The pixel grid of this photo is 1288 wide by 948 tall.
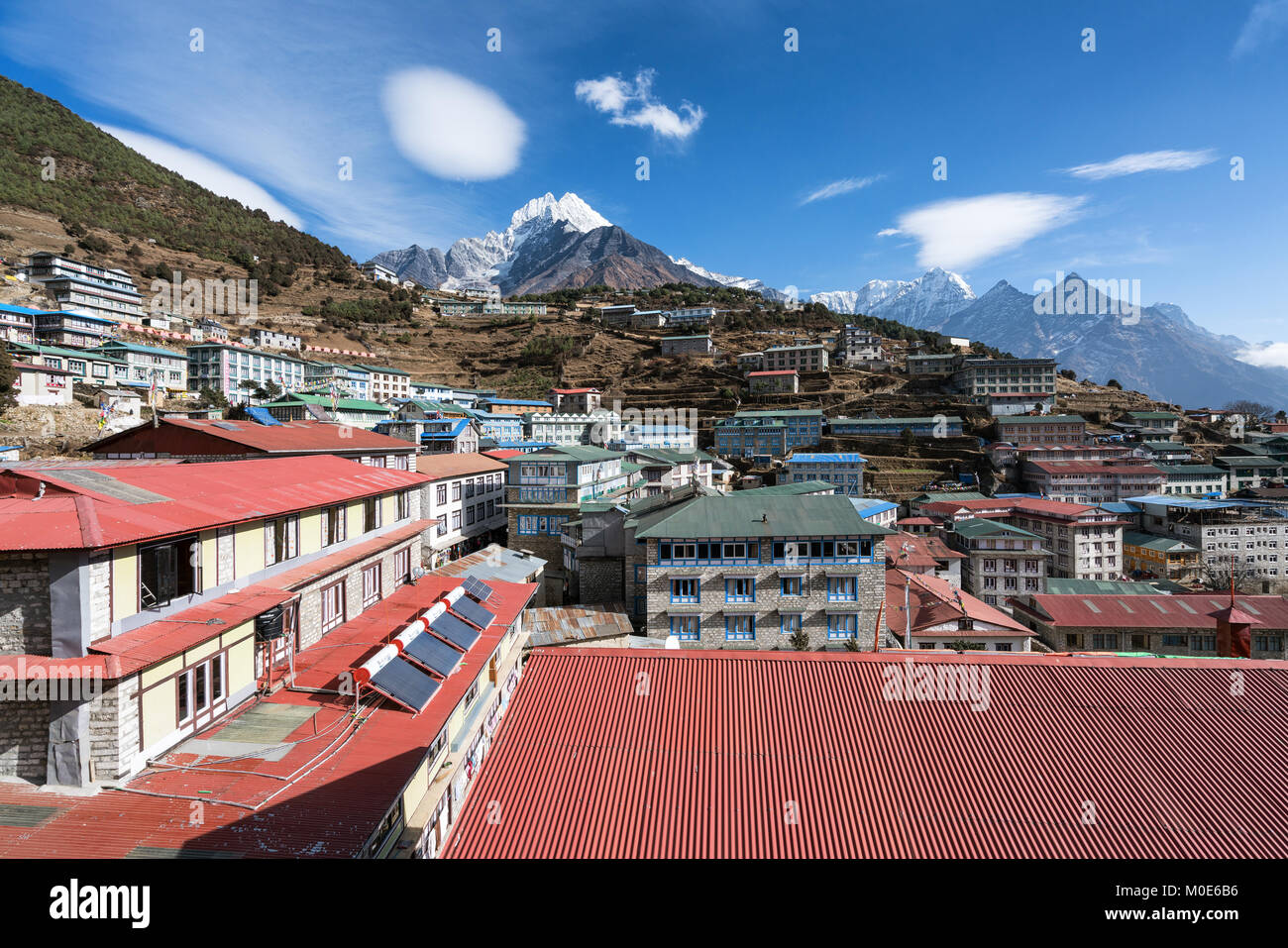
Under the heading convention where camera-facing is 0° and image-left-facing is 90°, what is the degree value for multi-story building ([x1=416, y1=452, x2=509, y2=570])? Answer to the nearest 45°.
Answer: approximately 315°

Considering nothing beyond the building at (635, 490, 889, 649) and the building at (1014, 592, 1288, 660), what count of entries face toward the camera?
2

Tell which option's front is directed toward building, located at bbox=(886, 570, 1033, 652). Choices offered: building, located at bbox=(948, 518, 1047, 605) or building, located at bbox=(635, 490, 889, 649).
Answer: building, located at bbox=(948, 518, 1047, 605)

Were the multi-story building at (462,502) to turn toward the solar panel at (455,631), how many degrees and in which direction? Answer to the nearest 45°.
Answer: approximately 45° to its right

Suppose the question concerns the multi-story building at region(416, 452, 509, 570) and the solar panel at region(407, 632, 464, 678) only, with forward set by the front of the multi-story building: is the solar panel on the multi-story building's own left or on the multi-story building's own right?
on the multi-story building's own right
